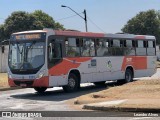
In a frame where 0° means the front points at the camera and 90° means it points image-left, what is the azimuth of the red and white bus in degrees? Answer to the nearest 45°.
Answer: approximately 45°
